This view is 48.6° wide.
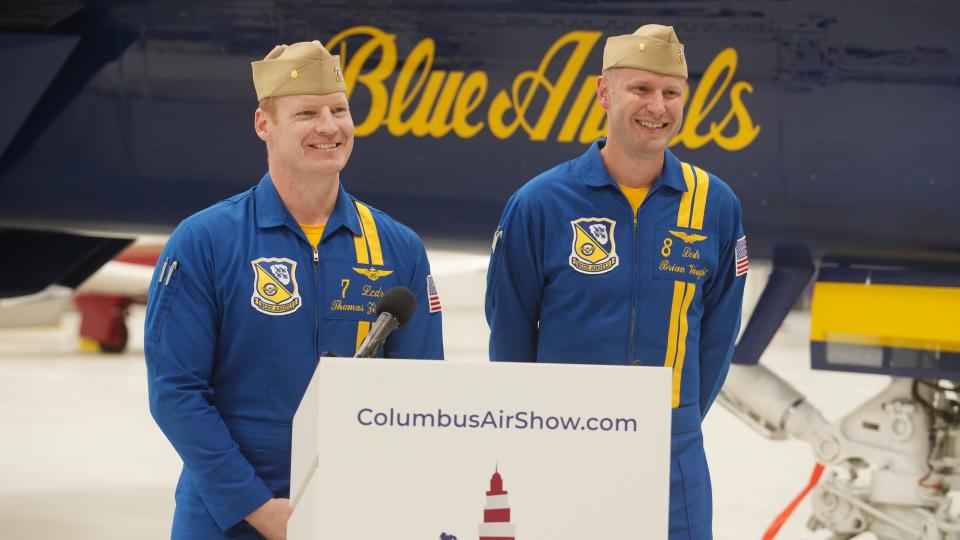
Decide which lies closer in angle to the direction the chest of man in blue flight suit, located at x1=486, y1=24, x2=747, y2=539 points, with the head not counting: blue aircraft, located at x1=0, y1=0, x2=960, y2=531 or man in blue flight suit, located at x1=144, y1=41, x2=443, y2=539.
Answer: the man in blue flight suit

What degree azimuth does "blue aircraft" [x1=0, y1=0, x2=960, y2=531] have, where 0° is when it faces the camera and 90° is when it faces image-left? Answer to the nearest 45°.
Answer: approximately 270°

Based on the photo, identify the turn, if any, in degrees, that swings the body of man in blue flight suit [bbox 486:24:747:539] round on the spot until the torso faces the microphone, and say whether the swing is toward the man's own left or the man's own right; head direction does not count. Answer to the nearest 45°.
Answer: approximately 45° to the man's own right

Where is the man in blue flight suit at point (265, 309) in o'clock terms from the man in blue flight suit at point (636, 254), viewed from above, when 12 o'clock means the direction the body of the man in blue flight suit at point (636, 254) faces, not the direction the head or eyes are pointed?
the man in blue flight suit at point (265, 309) is roughly at 2 o'clock from the man in blue flight suit at point (636, 254).

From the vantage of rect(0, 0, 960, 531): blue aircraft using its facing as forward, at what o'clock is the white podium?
The white podium is roughly at 3 o'clock from the blue aircraft.

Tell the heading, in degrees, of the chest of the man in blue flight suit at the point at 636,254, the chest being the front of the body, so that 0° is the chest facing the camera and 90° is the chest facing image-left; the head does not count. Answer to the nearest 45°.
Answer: approximately 0°

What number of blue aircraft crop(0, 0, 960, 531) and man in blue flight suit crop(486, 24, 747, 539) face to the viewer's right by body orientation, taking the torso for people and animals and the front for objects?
1

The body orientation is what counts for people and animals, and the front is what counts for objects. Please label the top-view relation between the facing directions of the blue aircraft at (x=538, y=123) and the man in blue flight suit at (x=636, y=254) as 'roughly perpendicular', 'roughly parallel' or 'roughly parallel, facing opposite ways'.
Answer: roughly perpendicular

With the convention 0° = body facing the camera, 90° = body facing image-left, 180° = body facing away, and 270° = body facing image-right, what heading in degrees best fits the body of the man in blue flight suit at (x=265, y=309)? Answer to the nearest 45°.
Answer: approximately 315°

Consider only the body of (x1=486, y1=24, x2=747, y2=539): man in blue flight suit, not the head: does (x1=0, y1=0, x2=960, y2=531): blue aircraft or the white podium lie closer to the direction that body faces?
the white podium

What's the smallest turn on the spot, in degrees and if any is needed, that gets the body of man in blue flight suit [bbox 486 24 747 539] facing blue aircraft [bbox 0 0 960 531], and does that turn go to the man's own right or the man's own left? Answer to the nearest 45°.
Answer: approximately 180°

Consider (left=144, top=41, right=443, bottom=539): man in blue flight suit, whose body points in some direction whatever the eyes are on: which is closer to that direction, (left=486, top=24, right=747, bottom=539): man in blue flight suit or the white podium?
the white podium

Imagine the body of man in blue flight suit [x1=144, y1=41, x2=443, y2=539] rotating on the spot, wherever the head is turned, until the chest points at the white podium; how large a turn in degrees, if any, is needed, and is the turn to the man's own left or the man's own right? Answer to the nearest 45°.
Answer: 0° — they already face it
